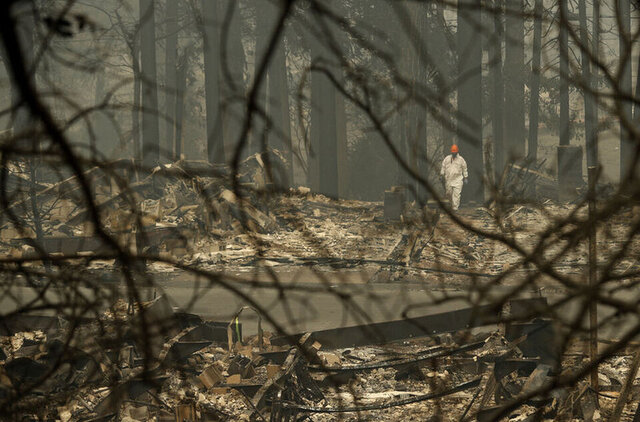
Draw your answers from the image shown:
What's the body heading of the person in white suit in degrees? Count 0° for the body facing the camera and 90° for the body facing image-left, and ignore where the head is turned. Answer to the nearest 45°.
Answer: approximately 0°

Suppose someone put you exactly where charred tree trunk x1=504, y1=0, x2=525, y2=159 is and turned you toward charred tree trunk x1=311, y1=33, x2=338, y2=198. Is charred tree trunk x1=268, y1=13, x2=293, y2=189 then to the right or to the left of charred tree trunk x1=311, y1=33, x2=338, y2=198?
right

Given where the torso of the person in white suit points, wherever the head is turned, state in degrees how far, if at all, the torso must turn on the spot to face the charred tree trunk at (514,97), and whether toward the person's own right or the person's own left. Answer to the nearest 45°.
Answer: approximately 180°

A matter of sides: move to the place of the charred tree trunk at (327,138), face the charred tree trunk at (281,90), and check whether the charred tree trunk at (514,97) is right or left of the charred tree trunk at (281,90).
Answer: right

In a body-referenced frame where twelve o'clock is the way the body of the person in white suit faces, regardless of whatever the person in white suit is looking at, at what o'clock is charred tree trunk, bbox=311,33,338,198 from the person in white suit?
The charred tree trunk is roughly at 4 o'clock from the person in white suit.

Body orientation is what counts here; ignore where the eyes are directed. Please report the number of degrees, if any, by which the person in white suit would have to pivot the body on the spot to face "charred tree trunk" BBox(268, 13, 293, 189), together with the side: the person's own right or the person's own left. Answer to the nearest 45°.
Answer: approximately 135° to the person's own right
